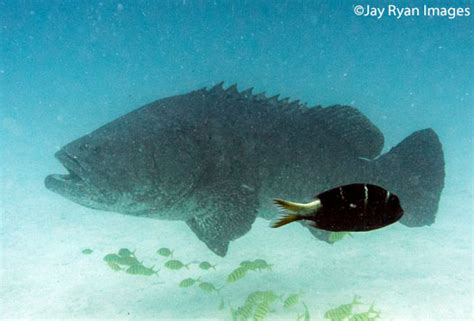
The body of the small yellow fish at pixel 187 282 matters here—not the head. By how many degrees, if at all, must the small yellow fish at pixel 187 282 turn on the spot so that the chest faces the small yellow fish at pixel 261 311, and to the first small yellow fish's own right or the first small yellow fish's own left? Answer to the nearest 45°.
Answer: approximately 135° to the first small yellow fish's own left

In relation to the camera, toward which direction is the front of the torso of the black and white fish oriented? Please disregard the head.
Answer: to the viewer's right

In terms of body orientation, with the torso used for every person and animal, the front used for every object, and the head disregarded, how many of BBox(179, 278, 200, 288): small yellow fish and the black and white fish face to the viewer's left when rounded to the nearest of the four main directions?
1

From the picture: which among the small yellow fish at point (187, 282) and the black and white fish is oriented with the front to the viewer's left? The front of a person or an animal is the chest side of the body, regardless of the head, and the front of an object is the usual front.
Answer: the small yellow fish

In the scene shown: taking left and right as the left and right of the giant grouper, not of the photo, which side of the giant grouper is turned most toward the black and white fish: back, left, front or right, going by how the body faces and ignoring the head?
left

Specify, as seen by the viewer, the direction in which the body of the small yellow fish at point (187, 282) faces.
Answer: to the viewer's left

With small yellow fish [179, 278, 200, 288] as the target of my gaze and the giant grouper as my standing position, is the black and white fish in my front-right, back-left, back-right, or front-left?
back-left

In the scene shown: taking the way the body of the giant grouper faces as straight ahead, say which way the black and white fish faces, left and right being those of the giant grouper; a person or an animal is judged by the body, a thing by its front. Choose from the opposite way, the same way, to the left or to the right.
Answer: the opposite way

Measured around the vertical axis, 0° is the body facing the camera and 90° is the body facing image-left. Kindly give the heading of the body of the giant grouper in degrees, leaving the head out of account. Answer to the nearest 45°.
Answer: approximately 90°
